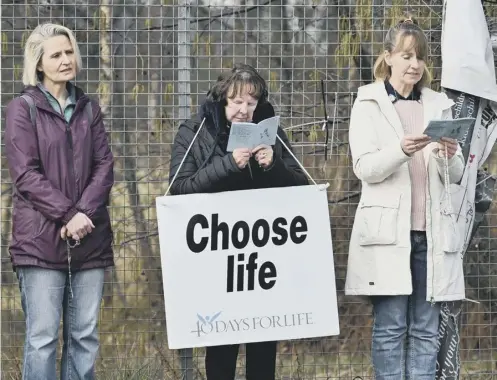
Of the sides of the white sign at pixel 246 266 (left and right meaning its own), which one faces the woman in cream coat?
left

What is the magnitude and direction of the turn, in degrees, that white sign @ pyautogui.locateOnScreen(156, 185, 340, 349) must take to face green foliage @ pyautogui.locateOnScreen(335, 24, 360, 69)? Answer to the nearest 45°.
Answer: approximately 180°

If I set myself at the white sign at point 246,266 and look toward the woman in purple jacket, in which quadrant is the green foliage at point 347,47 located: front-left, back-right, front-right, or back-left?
back-right

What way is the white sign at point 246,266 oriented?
toward the camera

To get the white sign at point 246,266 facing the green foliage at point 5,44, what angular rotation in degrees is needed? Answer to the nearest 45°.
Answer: approximately 135° to its right

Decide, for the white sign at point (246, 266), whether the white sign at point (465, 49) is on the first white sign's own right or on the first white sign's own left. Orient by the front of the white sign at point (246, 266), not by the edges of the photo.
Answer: on the first white sign's own left

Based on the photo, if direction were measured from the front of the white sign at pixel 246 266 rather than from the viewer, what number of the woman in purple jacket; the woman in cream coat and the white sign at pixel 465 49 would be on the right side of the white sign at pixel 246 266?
1

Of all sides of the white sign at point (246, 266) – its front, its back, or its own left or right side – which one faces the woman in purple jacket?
right

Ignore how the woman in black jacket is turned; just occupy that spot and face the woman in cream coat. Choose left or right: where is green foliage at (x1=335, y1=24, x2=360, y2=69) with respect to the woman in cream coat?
left

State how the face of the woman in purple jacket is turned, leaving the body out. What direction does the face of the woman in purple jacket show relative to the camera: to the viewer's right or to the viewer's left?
to the viewer's right
